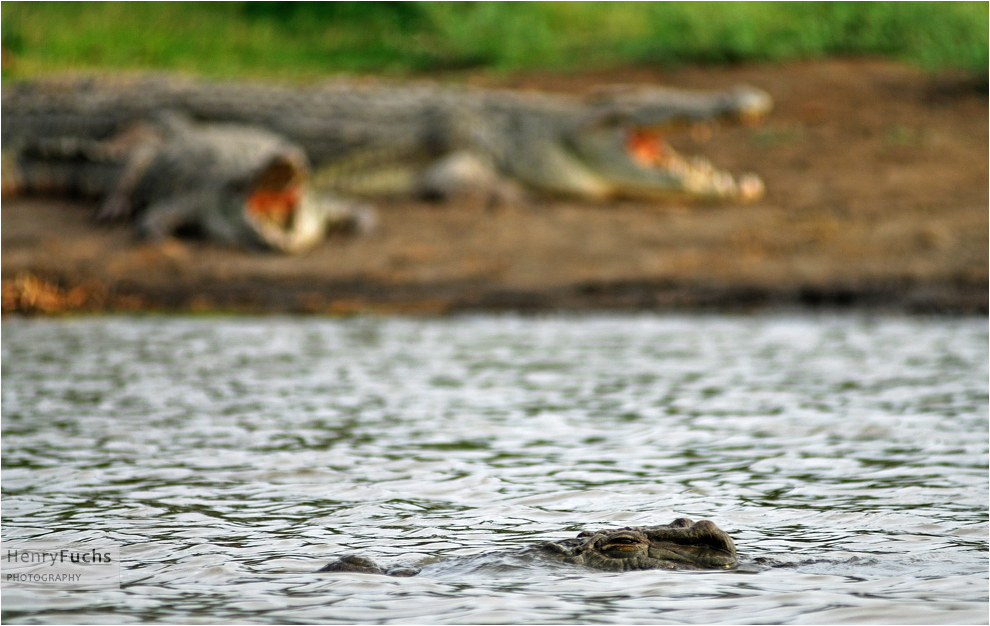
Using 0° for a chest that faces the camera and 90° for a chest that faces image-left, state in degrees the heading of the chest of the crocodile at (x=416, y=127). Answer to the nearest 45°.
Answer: approximately 270°

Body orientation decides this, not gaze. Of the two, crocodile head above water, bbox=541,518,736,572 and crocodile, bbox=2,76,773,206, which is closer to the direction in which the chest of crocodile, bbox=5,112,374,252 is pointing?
the crocodile head above water

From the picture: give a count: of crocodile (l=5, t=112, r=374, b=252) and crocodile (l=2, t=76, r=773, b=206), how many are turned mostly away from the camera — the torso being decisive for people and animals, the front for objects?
0

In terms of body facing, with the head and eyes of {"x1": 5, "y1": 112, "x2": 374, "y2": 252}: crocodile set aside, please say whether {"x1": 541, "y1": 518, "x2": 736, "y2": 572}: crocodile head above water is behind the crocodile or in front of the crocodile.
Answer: in front

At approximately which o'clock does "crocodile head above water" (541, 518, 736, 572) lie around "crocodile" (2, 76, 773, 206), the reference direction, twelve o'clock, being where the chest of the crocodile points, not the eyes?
The crocodile head above water is roughly at 3 o'clock from the crocodile.

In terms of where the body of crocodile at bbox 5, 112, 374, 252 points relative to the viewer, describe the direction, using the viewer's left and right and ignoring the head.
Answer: facing the viewer and to the right of the viewer

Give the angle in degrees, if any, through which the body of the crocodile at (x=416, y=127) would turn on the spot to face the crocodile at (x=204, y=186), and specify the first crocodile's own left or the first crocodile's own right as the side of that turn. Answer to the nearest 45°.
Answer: approximately 135° to the first crocodile's own right
